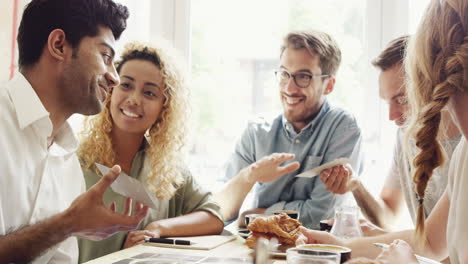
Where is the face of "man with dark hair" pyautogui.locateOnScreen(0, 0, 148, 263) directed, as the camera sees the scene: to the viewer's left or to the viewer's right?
to the viewer's right

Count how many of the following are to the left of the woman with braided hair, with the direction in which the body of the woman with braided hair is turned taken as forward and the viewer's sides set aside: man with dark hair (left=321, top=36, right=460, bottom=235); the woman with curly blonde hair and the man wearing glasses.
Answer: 0

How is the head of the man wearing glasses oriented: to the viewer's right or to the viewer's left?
to the viewer's left

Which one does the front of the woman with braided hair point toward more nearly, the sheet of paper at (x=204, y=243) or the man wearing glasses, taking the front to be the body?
the sheet of paper

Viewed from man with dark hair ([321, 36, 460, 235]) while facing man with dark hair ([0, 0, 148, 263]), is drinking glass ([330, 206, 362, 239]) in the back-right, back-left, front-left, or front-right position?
front-left

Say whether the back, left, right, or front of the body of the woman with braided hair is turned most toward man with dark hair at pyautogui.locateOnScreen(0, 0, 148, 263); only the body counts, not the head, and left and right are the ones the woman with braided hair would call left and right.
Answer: front

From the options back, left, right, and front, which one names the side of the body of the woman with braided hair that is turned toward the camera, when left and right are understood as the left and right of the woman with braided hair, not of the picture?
left

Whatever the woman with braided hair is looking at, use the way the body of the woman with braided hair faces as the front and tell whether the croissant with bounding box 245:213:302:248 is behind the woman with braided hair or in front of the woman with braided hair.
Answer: in front

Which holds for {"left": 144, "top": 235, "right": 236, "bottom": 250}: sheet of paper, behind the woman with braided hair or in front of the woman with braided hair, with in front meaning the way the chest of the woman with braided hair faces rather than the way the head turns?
in front

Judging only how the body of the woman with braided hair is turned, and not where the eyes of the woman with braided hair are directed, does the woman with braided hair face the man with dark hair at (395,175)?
no

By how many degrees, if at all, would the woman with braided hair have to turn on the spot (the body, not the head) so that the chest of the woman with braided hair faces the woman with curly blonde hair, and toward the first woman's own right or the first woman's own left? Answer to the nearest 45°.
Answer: approximately 45° to the first woman's own right

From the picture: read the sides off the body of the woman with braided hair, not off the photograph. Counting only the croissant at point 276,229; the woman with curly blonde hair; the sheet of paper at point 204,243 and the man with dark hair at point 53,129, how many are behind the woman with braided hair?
0
